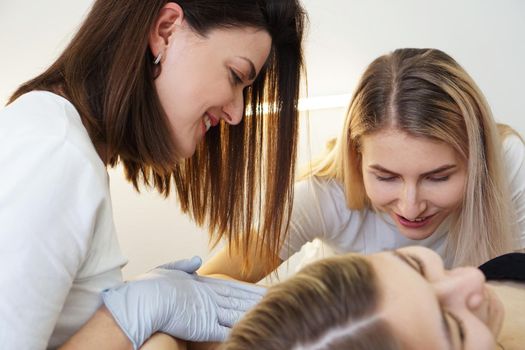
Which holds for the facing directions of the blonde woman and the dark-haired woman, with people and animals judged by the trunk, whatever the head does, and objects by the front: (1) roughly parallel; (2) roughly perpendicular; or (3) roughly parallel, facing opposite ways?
roughly perpendicular

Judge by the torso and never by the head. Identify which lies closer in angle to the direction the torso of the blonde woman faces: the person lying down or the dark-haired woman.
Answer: the person lying down

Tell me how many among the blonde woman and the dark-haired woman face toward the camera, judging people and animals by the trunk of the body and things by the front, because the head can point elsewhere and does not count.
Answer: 1

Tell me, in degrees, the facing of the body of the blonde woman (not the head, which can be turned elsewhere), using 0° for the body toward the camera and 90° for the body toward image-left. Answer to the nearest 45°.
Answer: approximately 0°

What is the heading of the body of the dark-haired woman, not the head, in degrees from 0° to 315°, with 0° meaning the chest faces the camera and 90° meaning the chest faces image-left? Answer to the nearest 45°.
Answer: approximately 270°

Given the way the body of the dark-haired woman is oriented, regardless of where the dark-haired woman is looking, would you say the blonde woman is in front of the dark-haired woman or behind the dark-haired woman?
in front

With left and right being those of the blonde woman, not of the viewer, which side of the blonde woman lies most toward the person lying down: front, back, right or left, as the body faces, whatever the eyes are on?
front

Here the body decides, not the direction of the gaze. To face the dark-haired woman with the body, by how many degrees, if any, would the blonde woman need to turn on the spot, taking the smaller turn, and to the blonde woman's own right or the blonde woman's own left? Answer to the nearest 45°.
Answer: approximately 45° to the blonde woman's own right
